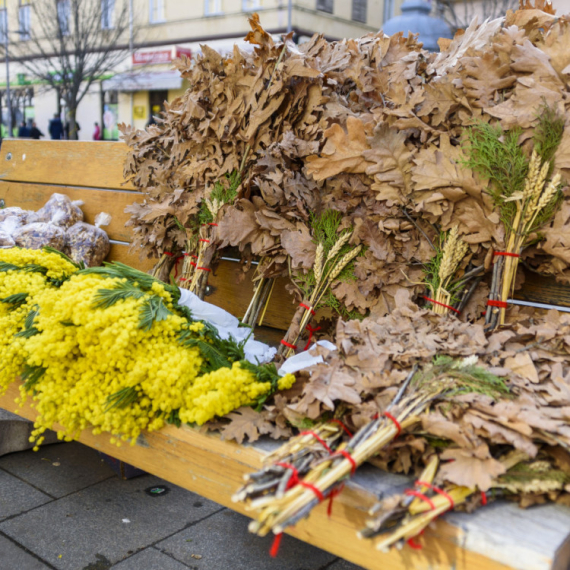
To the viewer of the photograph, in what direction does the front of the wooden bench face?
facing the viewer and to the left of the viewer

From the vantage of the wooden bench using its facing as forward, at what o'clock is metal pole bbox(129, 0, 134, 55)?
The metal pole is roughly at 4 o'clock from the wooden bench.
